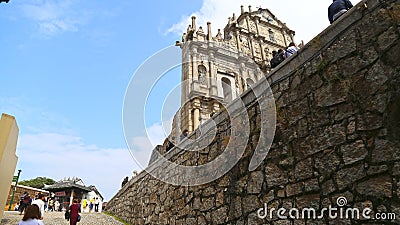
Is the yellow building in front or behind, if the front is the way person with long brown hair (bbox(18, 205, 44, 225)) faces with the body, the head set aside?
in front
